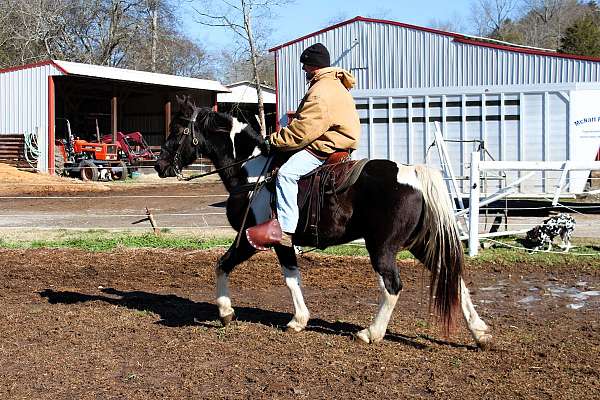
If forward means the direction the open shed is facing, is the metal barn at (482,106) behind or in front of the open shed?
in front

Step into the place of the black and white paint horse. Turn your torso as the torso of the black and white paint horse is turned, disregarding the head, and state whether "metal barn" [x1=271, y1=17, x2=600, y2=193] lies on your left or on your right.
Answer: on your right

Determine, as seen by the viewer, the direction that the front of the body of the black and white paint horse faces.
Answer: to the viewer's left

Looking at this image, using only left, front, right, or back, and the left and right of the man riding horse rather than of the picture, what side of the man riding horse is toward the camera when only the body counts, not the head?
left

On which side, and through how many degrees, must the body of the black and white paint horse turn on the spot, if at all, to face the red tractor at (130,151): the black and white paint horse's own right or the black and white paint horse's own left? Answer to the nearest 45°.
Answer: approximately 90° to the black and white paint horse's own right

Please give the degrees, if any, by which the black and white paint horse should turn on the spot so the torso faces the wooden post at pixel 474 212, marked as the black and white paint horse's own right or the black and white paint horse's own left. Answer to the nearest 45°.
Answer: approximately 90° to the black and white paint horse's own right

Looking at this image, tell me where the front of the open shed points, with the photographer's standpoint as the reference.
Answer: facing the viewer and to the right of the viewer

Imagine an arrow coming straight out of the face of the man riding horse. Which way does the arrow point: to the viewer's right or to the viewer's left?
to the viewer's left

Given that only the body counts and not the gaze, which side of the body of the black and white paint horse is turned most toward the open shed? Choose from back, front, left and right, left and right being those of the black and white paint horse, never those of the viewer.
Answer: right
